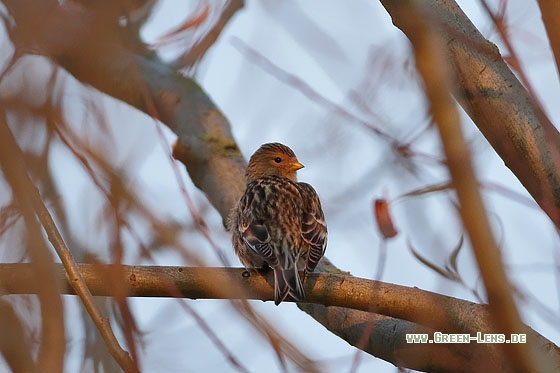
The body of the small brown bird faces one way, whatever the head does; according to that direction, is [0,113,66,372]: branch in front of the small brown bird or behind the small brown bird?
behind

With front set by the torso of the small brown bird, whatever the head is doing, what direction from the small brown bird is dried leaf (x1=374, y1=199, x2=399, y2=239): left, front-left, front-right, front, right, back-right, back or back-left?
back

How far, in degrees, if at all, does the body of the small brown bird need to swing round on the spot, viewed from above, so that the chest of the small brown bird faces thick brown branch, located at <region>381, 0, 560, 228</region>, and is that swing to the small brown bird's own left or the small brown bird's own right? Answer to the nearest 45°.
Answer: approximately 135° to the small brown bird's own right

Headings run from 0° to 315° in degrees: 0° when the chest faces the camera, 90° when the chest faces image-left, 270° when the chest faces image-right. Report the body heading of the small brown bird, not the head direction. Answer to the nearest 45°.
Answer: approximately 180°

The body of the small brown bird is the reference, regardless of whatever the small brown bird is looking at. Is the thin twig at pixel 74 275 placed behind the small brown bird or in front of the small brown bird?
behind

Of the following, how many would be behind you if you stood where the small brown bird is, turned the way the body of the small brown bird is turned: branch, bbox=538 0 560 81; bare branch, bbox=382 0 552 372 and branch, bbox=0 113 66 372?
3
